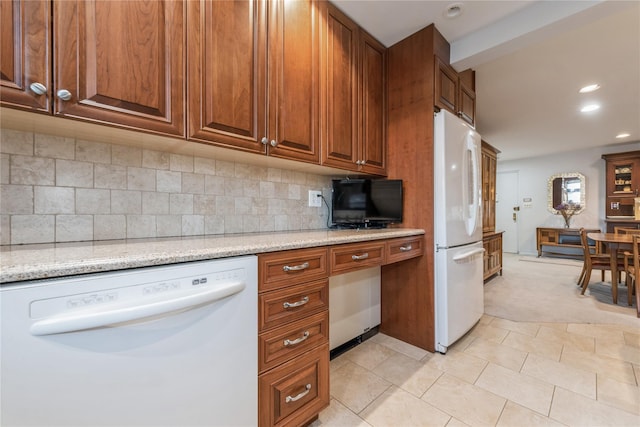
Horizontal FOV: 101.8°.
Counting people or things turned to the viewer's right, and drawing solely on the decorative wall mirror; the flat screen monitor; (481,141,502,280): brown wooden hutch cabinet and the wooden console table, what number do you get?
1

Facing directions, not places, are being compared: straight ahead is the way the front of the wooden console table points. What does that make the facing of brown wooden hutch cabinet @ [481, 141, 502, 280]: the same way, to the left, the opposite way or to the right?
to the left

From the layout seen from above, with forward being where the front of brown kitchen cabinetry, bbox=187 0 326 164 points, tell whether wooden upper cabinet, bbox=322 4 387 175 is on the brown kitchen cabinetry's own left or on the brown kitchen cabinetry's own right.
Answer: on the brown kitchen cabinetry's own left

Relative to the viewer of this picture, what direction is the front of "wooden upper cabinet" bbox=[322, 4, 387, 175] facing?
facing the viewer and to the right of the viewer

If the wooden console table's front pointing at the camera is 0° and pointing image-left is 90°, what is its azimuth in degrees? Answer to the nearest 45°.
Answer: approximately 0°

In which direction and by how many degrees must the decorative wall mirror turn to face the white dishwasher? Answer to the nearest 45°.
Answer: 0° — it already faces it

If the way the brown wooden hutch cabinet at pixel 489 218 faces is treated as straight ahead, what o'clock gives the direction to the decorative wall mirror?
The decorative wall mirror is roughly at 10 o'clock from the brown wooden hutch cabinet.

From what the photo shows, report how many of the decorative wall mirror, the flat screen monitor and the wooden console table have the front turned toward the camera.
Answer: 3

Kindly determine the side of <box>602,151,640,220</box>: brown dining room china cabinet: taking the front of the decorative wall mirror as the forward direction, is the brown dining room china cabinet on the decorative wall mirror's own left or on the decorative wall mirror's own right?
on the decorative wall mirror's own left

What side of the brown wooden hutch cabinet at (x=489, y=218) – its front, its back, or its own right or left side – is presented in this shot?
right

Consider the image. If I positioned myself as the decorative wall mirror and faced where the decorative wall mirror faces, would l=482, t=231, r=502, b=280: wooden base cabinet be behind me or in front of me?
in front
